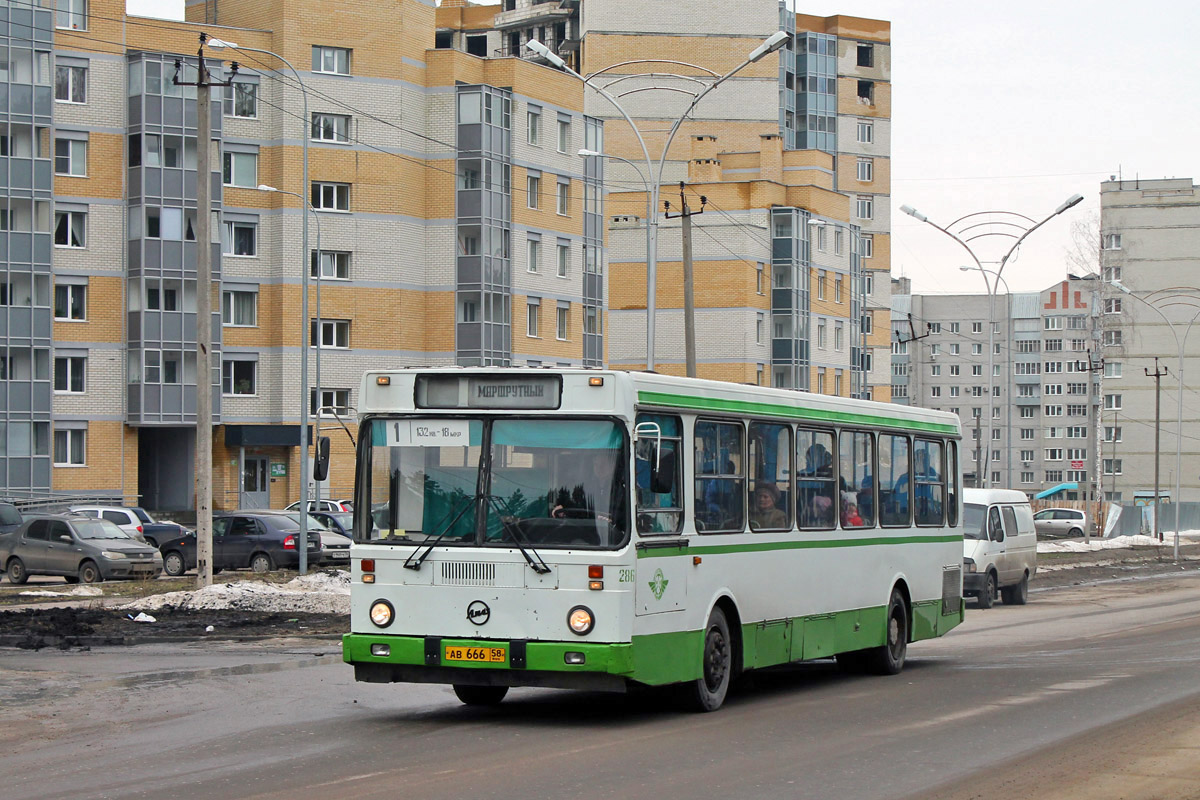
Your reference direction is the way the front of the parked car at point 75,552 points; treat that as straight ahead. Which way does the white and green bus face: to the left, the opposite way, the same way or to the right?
to the right

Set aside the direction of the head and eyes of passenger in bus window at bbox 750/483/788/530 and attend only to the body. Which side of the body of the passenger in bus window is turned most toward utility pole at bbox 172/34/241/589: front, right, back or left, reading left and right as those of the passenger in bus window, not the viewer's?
right

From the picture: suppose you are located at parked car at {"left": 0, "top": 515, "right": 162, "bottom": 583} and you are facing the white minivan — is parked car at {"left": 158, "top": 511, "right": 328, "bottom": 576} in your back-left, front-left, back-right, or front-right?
front-left

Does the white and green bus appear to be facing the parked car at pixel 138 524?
no

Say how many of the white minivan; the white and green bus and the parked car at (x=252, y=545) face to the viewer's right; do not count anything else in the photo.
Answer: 0

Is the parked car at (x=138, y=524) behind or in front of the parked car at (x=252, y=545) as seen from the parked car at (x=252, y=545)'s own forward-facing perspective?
in front

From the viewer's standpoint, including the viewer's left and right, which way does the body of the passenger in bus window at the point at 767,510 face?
facing the viewer and to the left of the viewer

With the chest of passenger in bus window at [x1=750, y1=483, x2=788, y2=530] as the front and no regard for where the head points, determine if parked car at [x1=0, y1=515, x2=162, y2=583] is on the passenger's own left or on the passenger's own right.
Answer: on the passenger's own right

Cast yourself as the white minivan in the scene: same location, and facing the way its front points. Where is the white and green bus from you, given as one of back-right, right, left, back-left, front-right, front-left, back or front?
front-left

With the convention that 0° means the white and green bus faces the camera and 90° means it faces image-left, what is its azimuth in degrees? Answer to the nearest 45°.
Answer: approximately 45°

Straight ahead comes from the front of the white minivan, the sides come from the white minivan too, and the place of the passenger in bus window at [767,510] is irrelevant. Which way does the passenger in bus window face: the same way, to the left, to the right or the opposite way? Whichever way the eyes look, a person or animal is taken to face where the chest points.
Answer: the same way

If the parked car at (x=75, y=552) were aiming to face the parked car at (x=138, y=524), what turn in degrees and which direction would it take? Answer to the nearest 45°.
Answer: approximately 135° to its left

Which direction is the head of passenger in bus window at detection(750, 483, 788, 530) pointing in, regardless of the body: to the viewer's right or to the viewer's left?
to the viewer's left

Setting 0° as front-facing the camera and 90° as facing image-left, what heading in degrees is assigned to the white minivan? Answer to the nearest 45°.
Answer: approximately 45°

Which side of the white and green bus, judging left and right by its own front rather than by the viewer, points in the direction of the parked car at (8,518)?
right

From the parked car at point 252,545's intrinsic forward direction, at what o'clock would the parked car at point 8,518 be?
the parked car at point 8,518 is roughly at 11 o'clock from the parked car at point 252,545.

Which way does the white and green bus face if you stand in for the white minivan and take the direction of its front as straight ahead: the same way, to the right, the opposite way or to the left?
the same way

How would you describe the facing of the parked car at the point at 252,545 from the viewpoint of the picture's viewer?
facing away from the viewer and to the left of the viewer

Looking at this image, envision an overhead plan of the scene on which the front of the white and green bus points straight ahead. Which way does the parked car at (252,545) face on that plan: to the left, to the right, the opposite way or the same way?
to the right
